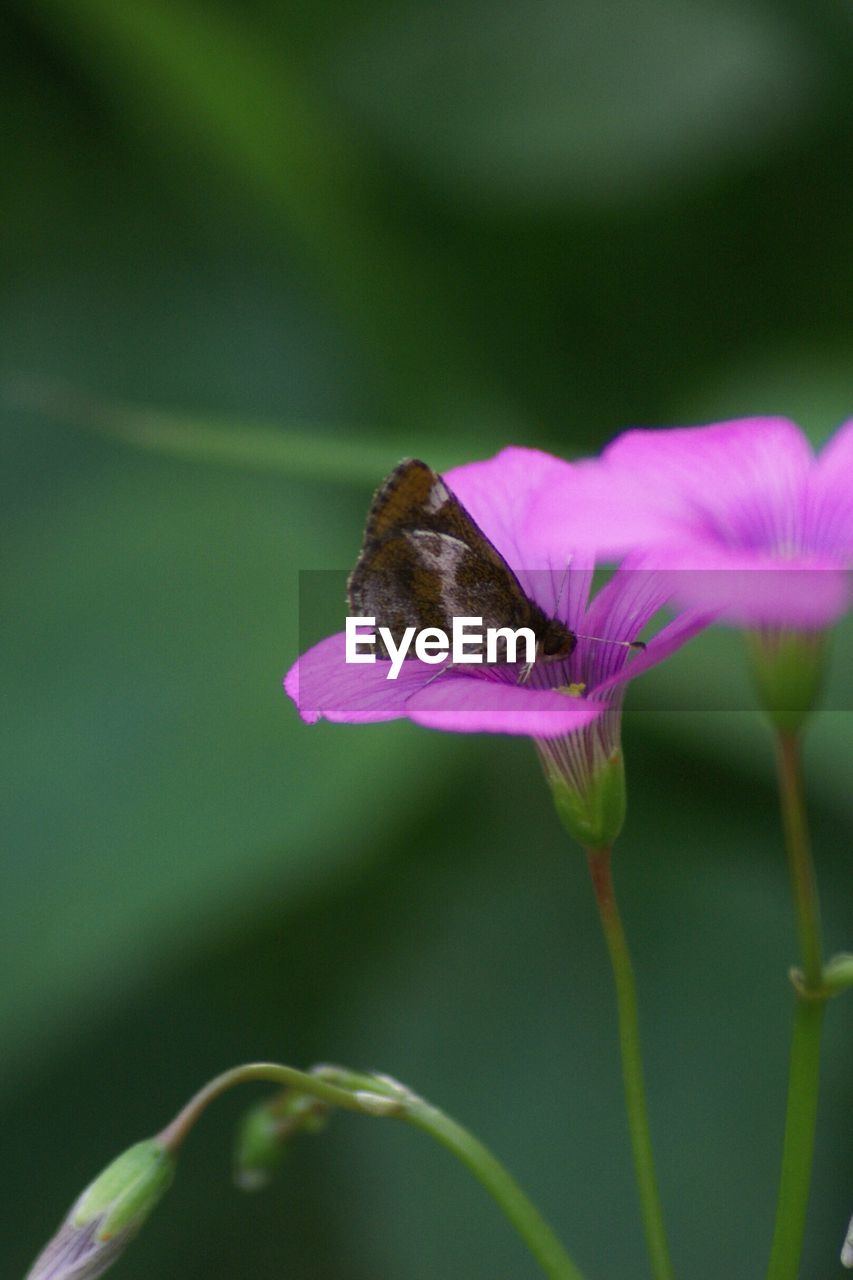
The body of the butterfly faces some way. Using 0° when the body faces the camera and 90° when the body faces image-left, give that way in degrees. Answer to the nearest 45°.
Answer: approximately 270°
